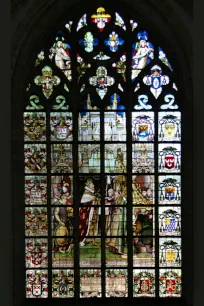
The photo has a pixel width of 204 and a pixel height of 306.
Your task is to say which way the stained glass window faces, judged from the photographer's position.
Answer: facing the viewer
